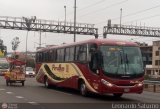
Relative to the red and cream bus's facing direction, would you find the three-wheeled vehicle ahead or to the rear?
to the rear

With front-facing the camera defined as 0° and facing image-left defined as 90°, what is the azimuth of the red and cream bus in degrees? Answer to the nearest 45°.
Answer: approximately 315°
